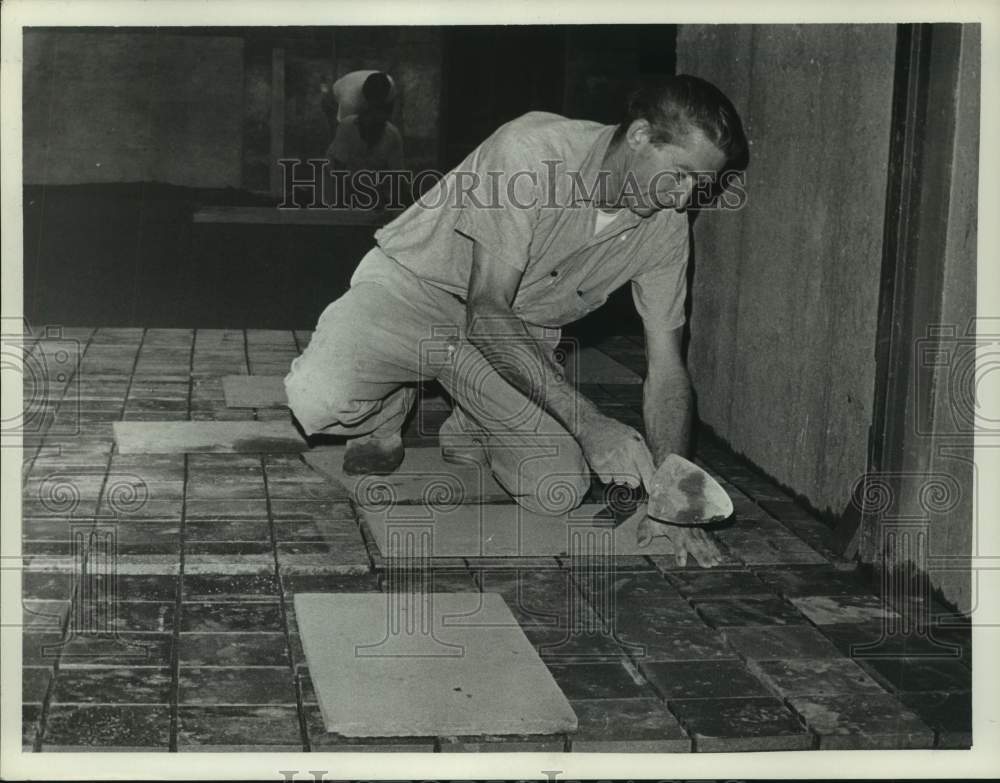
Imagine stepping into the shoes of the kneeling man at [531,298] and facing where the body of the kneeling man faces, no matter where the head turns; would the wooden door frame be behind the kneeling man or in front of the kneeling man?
in front

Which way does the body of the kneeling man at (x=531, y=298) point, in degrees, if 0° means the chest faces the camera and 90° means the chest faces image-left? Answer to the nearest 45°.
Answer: approximately 315°

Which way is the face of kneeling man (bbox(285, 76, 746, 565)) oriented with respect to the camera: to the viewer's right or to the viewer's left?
to the viewer's right

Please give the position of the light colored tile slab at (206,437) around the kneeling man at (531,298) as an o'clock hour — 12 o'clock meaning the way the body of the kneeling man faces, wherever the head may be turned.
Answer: The light colored tile slab is roughly at 6 o'clock from the kneeling man.

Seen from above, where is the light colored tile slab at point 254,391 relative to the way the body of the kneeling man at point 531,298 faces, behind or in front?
behind
